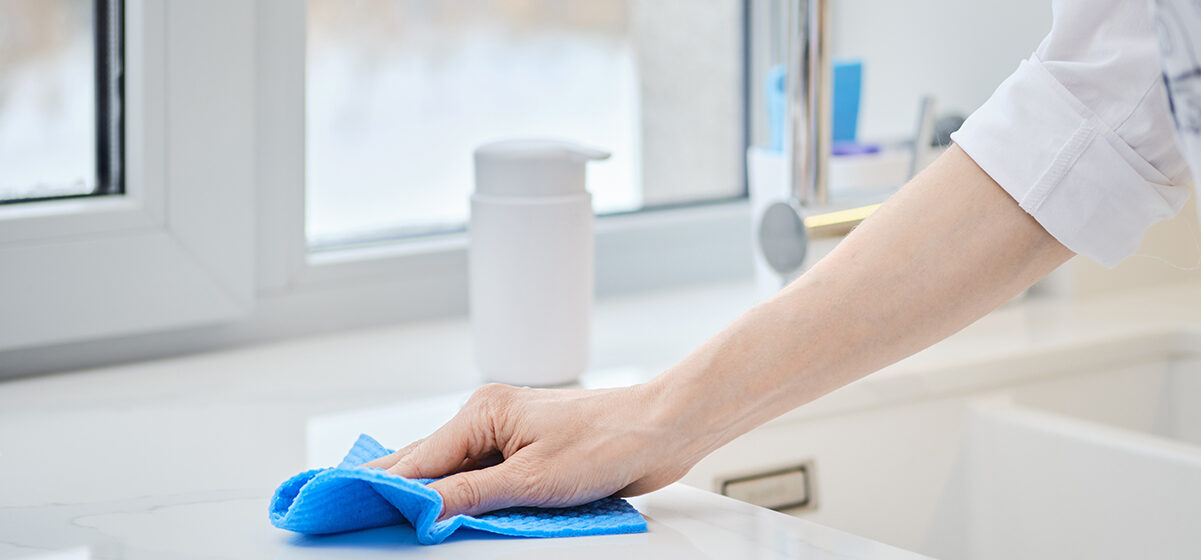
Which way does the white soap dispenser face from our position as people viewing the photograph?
facing to the right of the viewer
